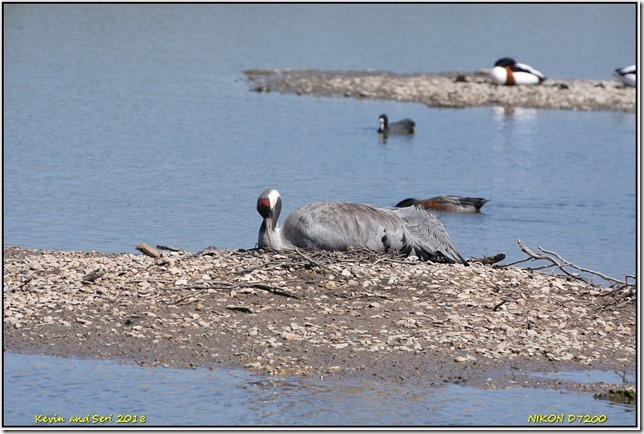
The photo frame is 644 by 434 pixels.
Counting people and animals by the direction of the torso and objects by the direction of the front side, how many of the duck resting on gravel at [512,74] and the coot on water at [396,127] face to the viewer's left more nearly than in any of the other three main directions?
2

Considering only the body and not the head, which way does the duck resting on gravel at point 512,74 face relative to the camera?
to the viewer's left

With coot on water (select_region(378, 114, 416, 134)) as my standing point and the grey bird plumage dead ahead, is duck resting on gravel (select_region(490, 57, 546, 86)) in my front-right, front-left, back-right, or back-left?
back-left

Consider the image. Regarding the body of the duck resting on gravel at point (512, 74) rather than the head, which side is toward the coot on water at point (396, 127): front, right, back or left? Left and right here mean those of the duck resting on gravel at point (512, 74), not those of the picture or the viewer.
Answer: left

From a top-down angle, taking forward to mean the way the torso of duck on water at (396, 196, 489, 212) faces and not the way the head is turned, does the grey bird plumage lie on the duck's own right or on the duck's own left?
on the duck's own left

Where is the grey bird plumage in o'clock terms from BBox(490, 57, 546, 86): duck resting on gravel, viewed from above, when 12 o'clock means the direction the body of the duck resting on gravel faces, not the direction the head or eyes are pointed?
The grey bird plumage is roughly at 9 o'clock from the duck resting on gravel.

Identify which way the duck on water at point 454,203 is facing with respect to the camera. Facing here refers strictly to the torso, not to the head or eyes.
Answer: to the viewer's left

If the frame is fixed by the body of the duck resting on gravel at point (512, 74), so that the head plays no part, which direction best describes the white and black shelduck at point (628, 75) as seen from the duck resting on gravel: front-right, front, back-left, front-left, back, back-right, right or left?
back
